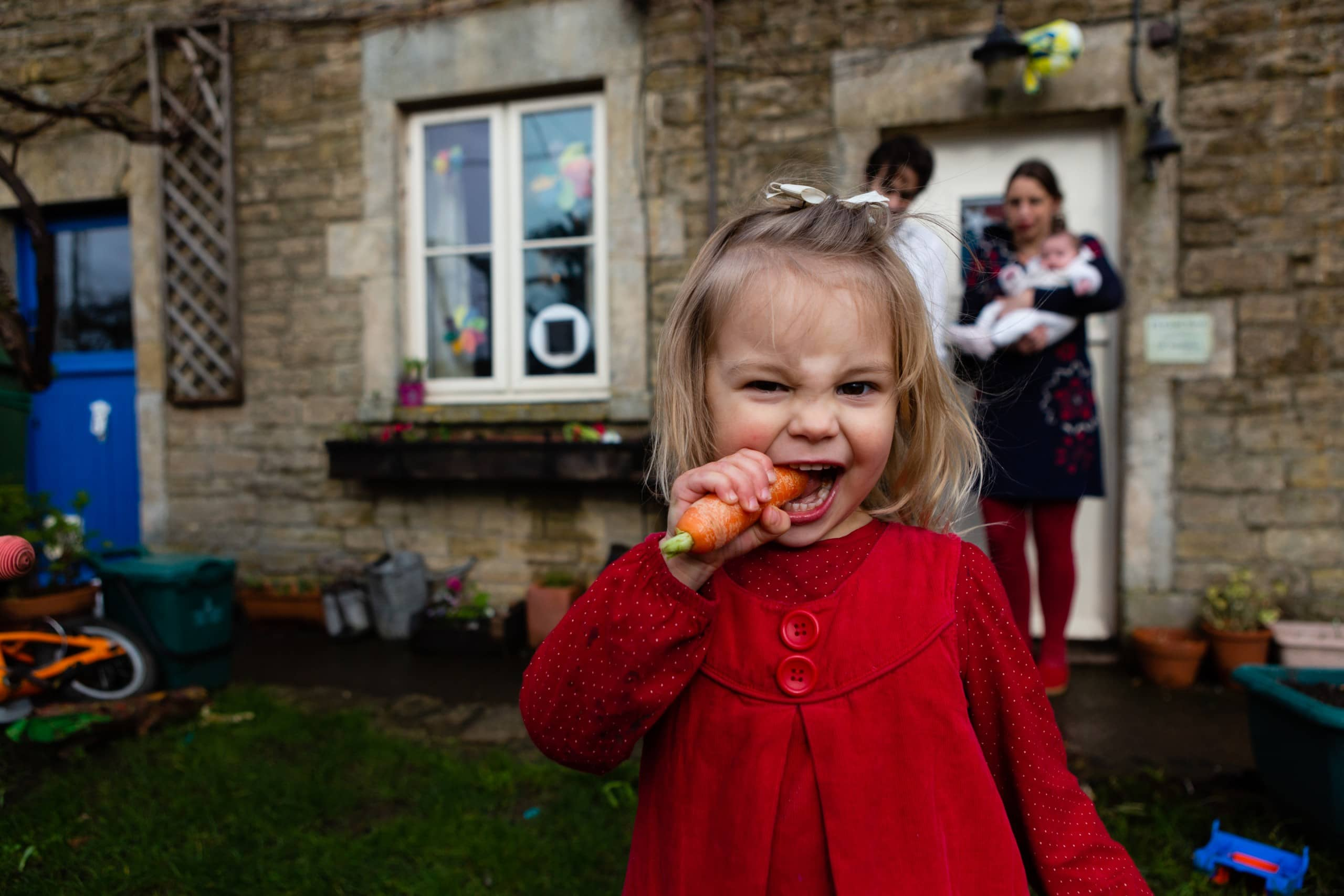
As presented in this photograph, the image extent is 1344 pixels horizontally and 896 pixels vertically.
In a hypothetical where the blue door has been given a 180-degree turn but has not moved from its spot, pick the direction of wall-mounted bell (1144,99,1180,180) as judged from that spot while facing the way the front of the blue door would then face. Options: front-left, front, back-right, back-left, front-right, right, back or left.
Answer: back-right

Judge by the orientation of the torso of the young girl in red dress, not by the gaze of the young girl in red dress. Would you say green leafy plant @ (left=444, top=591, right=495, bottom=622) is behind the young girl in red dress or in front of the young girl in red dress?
behind

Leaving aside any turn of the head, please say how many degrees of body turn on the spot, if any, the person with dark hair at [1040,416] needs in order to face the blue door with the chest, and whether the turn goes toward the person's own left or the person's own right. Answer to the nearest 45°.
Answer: approximately 90° to the person's own right

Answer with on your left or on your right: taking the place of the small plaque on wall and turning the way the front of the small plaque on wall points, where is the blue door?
on your right

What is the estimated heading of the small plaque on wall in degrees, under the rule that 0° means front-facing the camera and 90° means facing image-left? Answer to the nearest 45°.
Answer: approximately 0°

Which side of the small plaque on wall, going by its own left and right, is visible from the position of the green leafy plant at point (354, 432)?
right

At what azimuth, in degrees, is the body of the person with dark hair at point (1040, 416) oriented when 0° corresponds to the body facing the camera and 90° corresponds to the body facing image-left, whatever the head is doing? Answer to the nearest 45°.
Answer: approximately 0°

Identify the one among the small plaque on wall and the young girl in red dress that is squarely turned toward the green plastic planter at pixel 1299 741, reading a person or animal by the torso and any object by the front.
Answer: the small plaque on wall
